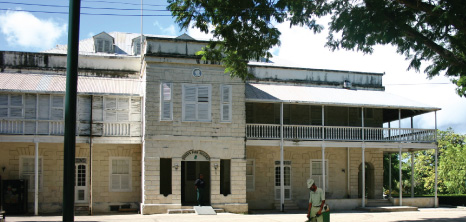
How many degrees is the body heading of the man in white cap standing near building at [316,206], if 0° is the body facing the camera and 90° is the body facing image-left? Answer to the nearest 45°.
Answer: approximately 45°

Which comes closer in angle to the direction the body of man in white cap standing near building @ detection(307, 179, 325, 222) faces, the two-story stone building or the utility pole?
the utility pole

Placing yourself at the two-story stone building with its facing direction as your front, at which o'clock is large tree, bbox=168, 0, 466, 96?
The large tree is roughly at 11 o'clock from the two-story stone building.
